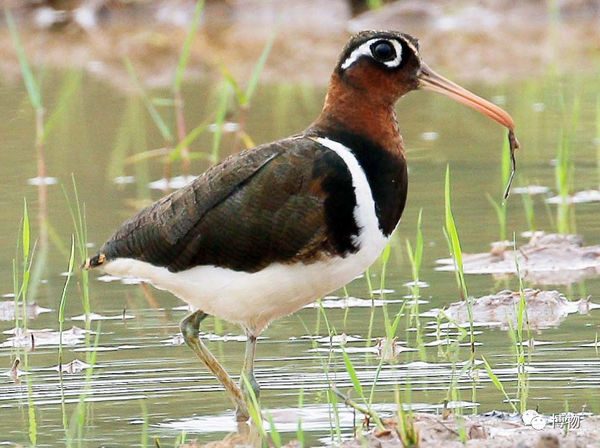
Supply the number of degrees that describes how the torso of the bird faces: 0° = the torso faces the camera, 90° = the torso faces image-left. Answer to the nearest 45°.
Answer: approximately 270°
